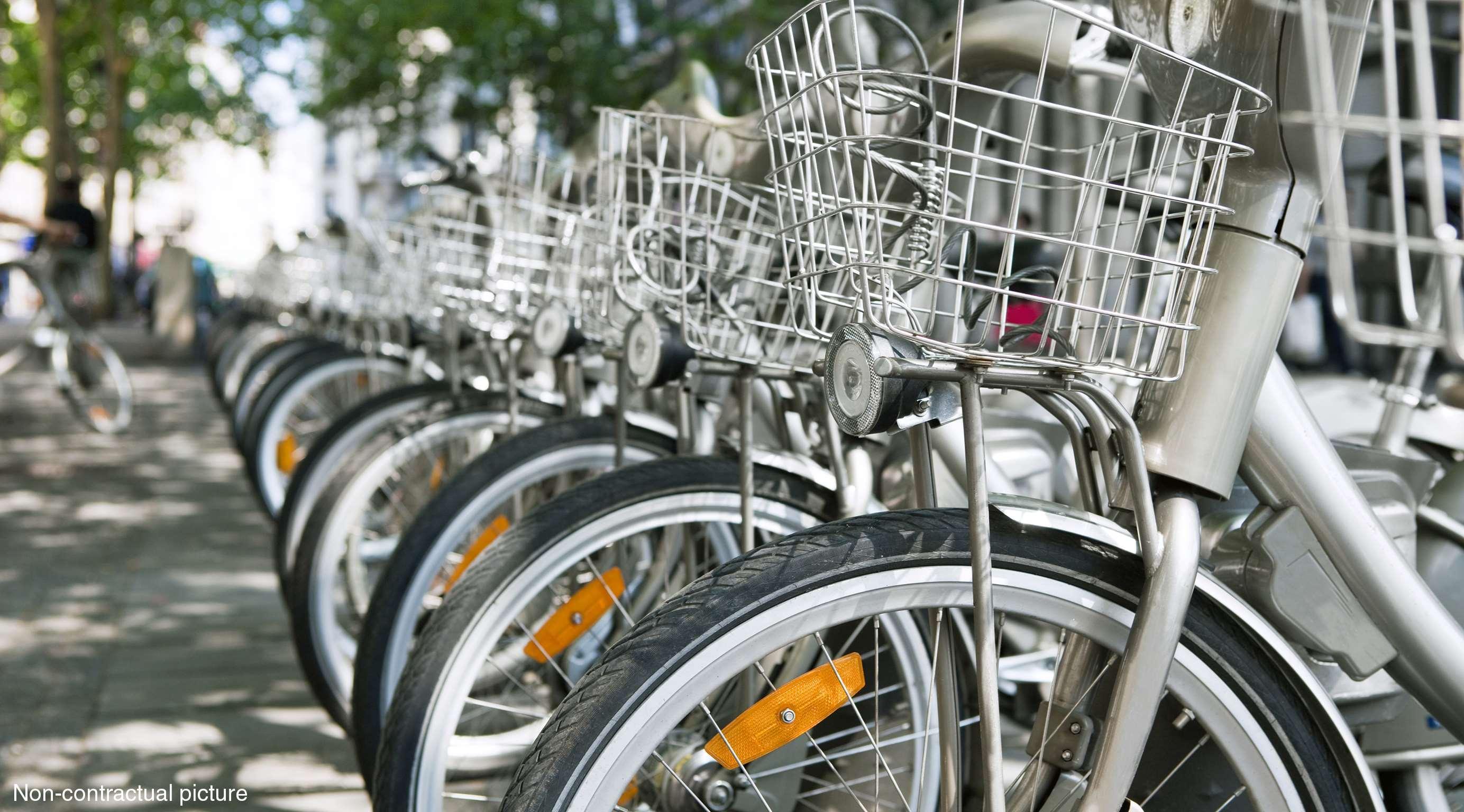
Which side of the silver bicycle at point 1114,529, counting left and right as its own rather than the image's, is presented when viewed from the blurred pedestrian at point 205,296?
right

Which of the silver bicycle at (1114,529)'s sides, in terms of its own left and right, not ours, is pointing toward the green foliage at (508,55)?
right

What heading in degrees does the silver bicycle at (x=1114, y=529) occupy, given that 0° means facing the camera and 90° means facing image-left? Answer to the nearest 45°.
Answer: approximately 45°

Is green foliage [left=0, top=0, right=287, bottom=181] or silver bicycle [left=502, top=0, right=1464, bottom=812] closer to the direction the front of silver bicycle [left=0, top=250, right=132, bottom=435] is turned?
the silver bicycle

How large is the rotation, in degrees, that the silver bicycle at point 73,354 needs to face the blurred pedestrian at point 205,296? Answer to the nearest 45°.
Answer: approximately 135° to its left

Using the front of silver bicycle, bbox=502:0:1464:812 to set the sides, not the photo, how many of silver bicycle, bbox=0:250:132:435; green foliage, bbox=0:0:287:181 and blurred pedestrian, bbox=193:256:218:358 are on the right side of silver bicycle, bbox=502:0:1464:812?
3

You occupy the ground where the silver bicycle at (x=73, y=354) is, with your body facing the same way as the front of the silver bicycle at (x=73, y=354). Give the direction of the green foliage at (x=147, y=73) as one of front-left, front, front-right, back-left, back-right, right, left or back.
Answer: back-left
